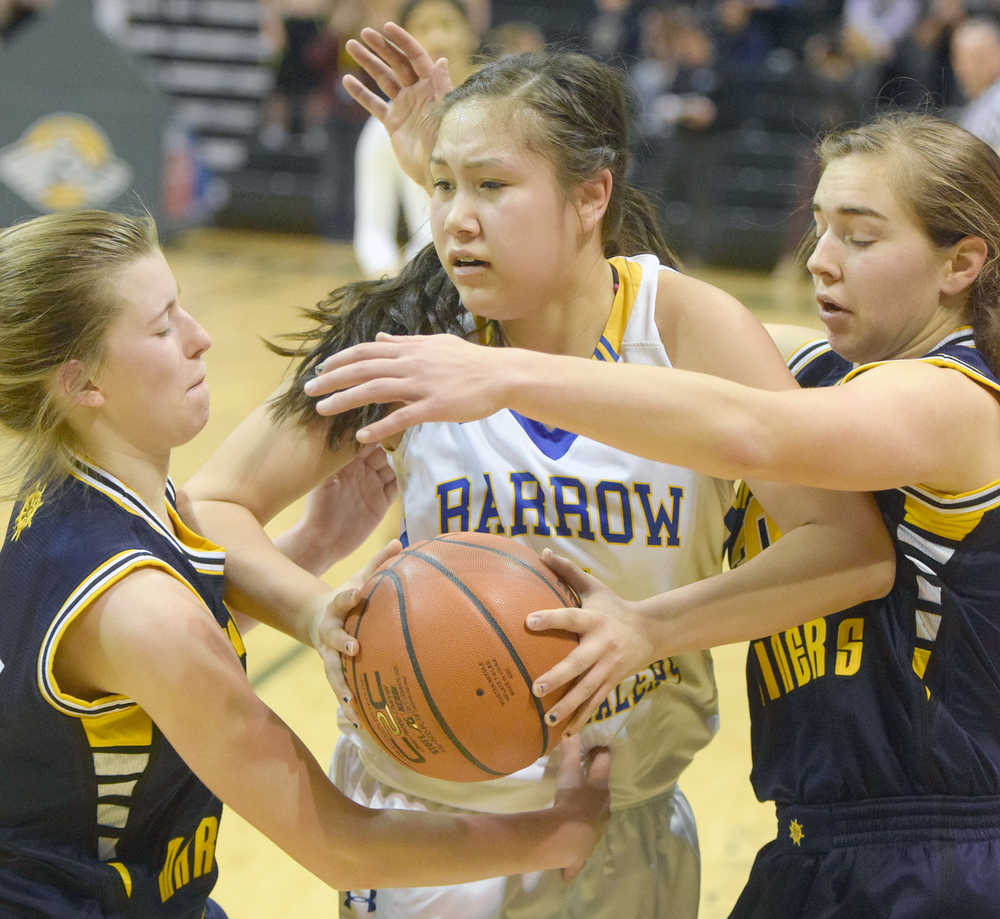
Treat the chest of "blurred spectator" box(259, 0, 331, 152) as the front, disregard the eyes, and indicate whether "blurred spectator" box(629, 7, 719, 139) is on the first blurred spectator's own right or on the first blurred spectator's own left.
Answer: on the first blurred spectator's own left

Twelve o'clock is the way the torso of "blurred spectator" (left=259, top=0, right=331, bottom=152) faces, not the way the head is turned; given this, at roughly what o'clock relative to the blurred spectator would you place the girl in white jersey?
The girl in white jersey is roughly at 12 o'clock from the blurred spectator.

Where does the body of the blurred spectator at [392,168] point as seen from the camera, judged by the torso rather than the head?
toward the camera

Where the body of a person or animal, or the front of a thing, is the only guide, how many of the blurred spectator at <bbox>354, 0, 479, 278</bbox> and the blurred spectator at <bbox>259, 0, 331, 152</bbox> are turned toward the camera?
2

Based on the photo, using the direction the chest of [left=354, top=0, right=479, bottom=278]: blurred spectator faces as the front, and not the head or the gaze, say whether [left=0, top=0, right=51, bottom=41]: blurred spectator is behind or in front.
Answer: behind

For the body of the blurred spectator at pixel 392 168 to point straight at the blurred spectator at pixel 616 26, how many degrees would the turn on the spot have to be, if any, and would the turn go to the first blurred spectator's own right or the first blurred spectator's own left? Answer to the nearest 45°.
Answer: approximately 180°

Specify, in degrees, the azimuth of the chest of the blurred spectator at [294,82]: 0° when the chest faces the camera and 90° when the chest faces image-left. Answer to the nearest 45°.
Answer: approximately 0°
